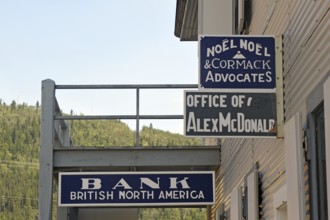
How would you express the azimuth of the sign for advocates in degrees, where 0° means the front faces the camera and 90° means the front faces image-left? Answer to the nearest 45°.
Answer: approximately 0°

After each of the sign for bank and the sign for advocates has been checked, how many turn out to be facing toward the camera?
2

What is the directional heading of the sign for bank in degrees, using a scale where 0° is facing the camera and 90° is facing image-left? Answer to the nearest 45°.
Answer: approximately 0°
